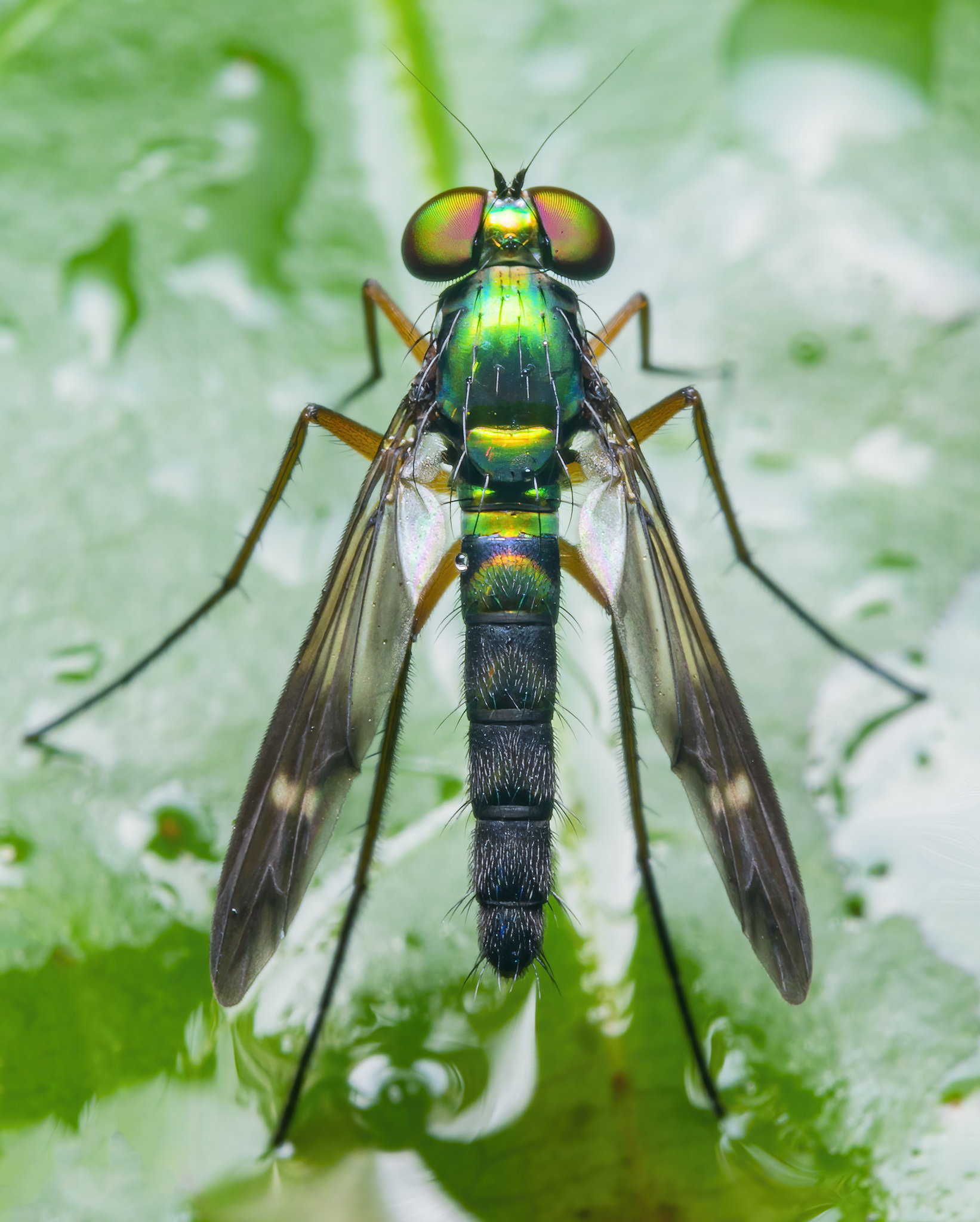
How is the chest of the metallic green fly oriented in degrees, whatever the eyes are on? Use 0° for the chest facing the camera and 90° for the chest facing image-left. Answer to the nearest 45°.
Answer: approximately 180°
